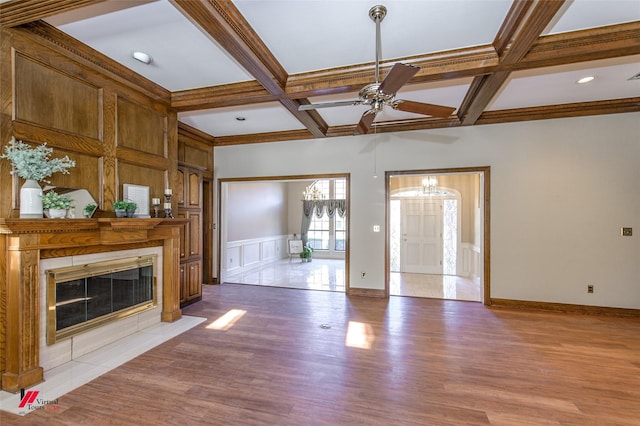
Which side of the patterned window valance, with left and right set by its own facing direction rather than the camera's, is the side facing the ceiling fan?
front

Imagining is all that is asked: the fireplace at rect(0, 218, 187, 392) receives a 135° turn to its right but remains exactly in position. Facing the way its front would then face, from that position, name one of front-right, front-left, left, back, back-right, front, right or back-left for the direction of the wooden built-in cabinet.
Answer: back-right

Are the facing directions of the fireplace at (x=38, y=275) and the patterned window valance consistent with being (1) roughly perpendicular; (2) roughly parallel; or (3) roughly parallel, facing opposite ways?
roughly perpendicular

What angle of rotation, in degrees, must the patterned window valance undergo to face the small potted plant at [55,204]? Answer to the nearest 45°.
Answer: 0° — it already faces it

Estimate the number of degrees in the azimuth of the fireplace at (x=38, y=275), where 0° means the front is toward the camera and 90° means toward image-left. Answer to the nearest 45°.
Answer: approximately 315°

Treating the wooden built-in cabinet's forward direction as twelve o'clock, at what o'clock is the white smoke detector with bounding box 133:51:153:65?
The white smoke detector is roughly at 2 o'clock from the wooden built-in cabinet.

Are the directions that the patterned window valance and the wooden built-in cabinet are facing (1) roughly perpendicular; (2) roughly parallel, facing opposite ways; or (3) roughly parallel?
roughly perpendicular

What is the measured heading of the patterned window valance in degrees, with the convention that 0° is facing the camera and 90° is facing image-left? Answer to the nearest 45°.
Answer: approximately 0°

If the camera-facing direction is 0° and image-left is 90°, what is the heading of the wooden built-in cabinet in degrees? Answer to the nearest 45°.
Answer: approximately 315°

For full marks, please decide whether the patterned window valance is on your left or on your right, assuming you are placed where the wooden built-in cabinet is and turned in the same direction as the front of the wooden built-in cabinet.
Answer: on your left

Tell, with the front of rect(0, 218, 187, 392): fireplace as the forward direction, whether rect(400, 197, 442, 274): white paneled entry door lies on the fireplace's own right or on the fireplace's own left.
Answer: on the fireplace's own left

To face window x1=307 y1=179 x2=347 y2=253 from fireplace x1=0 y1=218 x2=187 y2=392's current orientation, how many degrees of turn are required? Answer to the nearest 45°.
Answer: approximately 90° to its left

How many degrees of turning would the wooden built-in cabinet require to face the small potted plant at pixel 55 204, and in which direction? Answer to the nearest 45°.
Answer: approximately 90° to its right

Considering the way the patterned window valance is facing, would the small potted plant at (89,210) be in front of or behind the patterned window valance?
in front

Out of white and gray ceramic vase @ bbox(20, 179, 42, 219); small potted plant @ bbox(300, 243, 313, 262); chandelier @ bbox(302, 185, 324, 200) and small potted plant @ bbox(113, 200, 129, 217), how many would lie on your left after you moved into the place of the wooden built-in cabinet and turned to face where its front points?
2
